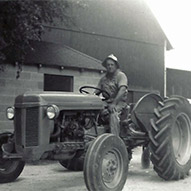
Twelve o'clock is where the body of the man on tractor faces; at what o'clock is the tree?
The tree is roughly at 3 o'clock from the man on tractor.

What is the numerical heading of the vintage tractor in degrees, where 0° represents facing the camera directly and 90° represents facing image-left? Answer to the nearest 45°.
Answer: approximately 45°
